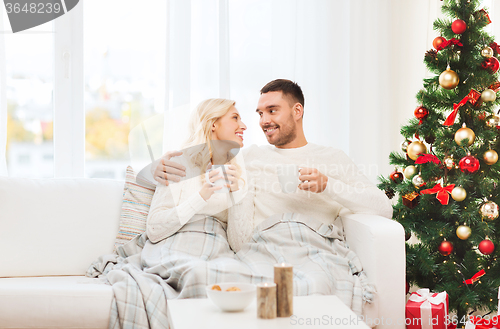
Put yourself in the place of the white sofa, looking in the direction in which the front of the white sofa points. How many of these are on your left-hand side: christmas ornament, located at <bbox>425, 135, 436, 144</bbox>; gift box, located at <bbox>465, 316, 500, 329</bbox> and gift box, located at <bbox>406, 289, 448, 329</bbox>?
3

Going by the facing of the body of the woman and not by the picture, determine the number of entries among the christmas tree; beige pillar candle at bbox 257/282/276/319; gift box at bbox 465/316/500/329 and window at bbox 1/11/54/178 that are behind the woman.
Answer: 1

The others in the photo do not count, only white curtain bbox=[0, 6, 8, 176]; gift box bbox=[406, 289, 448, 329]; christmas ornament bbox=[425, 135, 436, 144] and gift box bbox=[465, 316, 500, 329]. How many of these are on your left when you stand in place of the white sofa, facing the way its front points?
3

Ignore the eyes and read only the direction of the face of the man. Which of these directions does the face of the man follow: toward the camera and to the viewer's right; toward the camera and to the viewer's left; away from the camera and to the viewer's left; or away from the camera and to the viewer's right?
toward the camera and to the viewer's left

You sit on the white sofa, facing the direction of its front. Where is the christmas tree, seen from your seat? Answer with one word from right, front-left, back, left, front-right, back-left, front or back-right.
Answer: left

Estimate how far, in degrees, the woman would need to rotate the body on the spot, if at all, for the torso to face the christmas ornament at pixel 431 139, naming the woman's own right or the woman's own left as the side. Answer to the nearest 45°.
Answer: approximately 45° to the woman's own left

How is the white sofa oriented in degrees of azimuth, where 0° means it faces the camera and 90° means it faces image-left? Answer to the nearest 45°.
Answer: approximately 0°

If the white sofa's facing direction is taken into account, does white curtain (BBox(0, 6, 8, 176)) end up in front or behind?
behind

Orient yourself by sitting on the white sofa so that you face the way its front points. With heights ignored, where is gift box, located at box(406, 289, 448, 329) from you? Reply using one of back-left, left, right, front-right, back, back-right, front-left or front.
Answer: left

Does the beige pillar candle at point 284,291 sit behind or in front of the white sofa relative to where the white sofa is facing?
in front

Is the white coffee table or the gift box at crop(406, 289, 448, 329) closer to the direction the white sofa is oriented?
the white coffee table

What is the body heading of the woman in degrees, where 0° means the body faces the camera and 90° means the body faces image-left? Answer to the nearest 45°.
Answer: approximately 315°
